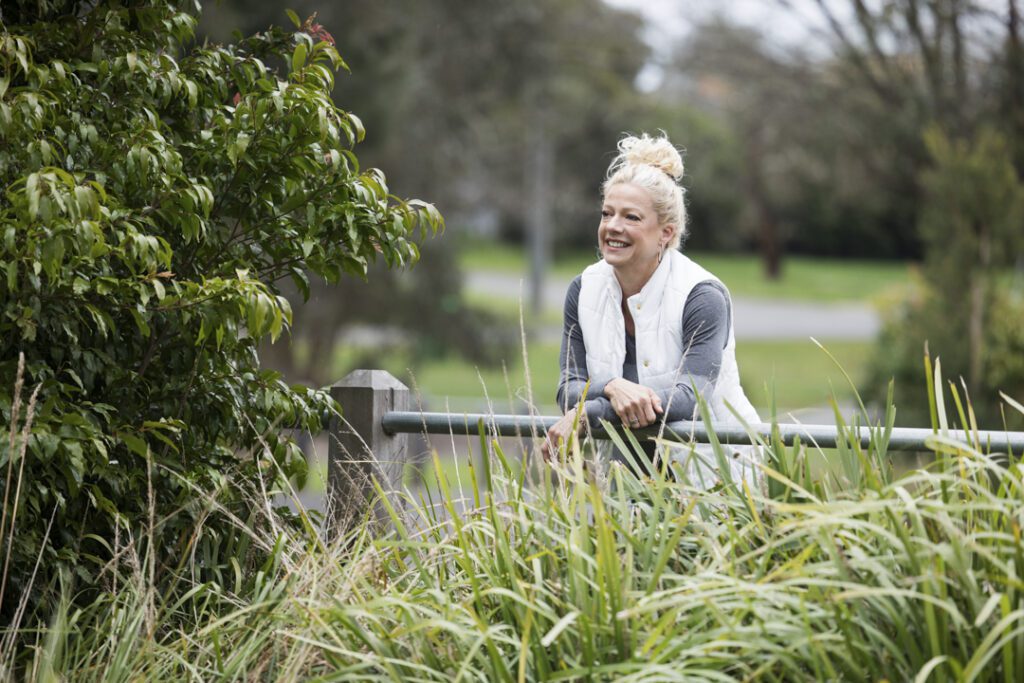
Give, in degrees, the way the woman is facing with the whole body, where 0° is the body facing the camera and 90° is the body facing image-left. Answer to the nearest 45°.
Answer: approximately 45°

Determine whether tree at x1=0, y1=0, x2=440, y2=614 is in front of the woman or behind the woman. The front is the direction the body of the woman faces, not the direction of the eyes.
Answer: in front

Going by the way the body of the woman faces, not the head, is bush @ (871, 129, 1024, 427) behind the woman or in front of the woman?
behind

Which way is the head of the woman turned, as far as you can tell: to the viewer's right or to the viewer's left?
to the viewer's left
